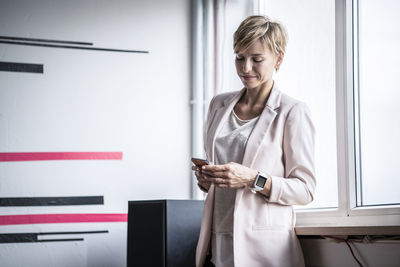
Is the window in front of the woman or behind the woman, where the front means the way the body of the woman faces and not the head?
behind

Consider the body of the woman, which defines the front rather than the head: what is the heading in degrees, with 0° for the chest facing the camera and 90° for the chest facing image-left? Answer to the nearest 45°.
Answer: approximately 45°
